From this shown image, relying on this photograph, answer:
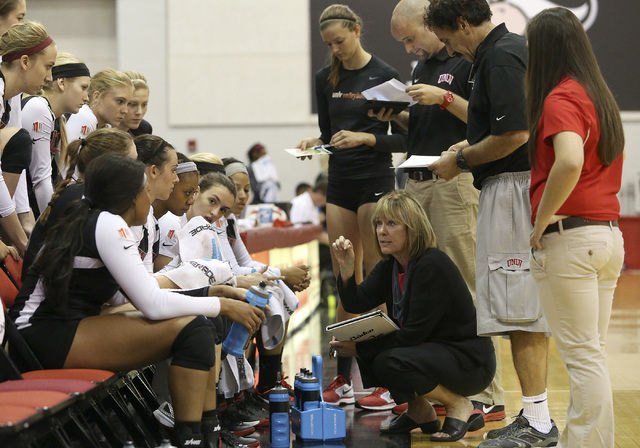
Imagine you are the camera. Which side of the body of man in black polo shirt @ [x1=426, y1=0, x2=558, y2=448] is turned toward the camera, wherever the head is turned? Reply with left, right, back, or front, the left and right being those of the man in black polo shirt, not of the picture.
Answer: left

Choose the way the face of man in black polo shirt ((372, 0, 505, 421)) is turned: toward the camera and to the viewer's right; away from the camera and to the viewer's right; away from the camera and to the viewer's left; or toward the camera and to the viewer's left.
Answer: toward the camera and to the viewer's left

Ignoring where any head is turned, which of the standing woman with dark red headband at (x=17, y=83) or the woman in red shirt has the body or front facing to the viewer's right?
the standing woman with dark red headband

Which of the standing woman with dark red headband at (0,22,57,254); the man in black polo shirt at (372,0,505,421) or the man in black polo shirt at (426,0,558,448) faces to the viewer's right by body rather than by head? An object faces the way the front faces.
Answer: the standing woman with dark red headband

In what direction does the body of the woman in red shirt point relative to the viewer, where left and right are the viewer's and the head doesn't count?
facing away from the viewer and to the left of the viewer

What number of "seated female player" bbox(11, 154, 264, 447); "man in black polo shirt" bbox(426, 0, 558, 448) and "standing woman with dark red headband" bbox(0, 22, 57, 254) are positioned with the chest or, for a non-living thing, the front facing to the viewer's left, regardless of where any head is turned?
1

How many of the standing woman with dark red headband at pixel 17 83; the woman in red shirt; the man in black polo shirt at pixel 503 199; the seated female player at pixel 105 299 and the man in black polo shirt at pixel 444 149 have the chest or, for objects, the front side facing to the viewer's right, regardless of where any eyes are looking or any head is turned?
2

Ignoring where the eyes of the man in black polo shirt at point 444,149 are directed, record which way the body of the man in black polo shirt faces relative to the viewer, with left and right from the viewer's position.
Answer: facing the viewer and to the left of the viewer

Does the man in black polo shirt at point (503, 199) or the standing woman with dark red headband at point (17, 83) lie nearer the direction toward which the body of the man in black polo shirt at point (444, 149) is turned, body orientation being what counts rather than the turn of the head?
the standing woman with dark red headband

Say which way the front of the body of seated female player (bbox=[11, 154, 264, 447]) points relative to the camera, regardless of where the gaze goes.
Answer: to the viewer's right

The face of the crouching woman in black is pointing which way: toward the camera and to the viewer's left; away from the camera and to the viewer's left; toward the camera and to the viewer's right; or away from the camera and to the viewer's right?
toward the camera and to the viewer's left

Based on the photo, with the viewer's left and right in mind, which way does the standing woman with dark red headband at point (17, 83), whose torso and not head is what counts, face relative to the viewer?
facing to the right of the viewer

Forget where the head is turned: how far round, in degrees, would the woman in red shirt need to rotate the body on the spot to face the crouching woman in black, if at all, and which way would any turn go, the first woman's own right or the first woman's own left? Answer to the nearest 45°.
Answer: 0° — they already face them

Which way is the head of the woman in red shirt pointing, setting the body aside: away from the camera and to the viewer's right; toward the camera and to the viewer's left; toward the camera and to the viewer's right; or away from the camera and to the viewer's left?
away from the camera and to the viewer's left

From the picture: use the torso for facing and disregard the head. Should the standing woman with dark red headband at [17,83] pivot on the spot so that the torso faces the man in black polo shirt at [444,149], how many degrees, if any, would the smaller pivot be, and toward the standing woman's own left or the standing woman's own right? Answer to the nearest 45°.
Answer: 0° — they already face them
